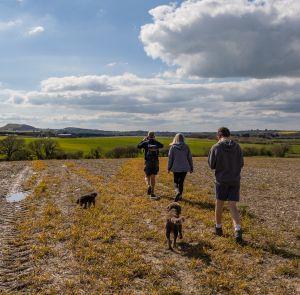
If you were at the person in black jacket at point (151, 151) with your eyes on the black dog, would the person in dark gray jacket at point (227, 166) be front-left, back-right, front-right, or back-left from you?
front-left

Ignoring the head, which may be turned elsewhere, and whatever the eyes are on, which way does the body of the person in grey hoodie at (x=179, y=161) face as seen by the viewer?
away from the camera

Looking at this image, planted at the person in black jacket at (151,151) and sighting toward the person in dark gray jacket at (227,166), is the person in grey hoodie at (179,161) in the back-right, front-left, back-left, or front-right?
front-left

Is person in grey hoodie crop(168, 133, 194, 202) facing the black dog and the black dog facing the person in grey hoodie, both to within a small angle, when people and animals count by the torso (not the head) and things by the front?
no

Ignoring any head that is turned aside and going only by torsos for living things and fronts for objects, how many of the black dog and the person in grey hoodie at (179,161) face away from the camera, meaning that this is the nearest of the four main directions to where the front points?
1
